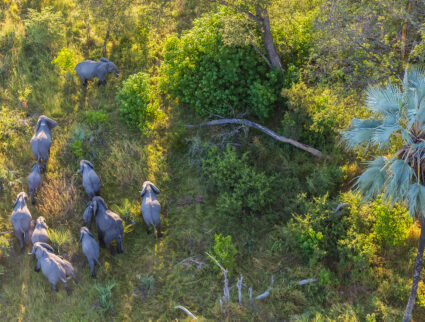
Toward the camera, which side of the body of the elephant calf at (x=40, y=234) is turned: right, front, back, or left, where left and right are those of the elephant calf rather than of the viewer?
back

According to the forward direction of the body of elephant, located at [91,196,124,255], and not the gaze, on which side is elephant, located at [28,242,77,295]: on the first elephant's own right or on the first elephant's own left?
on the first elephant's own left

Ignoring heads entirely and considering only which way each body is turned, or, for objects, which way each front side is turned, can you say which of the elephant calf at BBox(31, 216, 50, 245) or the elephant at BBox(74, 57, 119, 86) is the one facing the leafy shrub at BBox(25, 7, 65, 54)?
the elephant calf

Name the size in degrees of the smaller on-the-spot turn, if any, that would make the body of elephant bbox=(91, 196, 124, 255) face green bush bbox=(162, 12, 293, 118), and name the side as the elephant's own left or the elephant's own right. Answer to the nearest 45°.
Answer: approximately 90° to the elephant's own right

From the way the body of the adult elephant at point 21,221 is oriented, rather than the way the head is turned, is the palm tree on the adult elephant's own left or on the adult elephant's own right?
on the adult elephant's own right

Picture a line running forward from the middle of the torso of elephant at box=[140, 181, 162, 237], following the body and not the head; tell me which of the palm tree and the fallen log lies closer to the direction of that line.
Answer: the fallen log

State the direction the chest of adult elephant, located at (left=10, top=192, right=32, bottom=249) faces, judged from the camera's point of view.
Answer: away from the camera

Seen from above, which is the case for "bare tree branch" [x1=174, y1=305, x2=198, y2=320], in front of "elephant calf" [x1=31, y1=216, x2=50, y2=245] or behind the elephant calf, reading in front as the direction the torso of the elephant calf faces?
behind

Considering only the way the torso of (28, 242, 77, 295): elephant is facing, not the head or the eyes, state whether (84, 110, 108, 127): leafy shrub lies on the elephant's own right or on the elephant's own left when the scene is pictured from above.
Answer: on the elephant's own right

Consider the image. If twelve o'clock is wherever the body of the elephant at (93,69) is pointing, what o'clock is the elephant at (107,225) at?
the elephant at (107,225) is roughly at 3 o'clock from the elephant at (93,69).

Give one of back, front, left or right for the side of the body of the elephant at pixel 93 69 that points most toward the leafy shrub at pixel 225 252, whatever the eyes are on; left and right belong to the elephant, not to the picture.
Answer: right

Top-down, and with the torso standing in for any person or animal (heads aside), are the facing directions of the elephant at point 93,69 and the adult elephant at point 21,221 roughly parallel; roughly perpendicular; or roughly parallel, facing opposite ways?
roughly perpendicular
